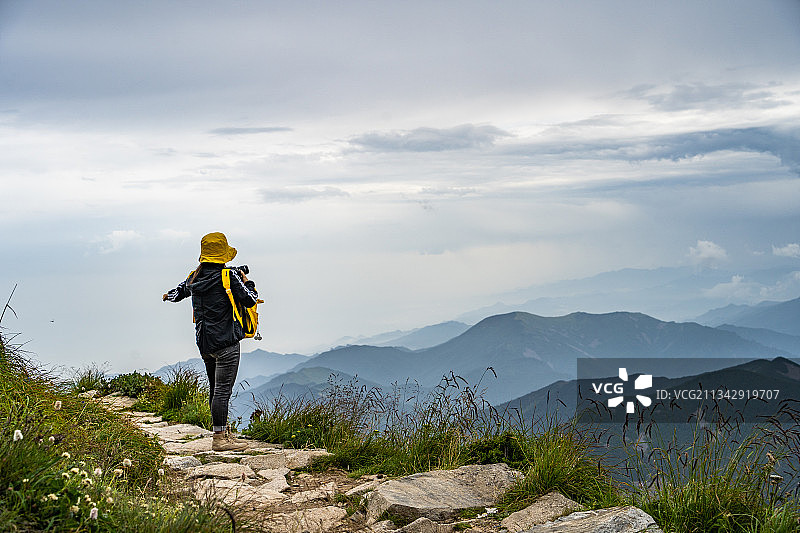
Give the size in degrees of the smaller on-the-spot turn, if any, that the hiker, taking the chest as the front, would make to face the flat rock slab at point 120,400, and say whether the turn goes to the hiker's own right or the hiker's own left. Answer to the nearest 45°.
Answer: approximately 45° to the hiker's own left

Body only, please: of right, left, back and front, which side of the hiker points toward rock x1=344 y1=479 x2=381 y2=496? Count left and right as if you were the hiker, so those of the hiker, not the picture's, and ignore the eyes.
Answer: right

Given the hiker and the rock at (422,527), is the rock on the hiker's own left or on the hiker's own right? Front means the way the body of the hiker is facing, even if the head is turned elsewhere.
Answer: on the hiker's own right

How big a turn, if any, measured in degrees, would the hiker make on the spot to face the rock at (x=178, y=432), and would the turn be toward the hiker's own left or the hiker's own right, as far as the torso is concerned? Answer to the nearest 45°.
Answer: approximately 45° to the hiker's own left

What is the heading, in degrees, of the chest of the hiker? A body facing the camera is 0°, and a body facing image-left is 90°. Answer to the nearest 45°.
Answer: approximately 225°

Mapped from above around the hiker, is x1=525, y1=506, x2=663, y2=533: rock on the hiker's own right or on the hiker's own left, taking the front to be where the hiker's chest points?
on the hiker's own right

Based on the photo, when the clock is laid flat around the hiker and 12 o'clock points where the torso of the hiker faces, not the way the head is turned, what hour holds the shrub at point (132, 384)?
The shrub is roughly at 10 o'clock from the hiker.

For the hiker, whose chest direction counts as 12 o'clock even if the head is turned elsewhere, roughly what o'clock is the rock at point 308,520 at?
The rock is roughly at 4 o'clock from the hiker.

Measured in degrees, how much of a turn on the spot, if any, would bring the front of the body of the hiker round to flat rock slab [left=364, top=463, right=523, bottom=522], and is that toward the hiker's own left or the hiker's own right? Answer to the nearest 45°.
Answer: approximately 90° to the hiker's own right
